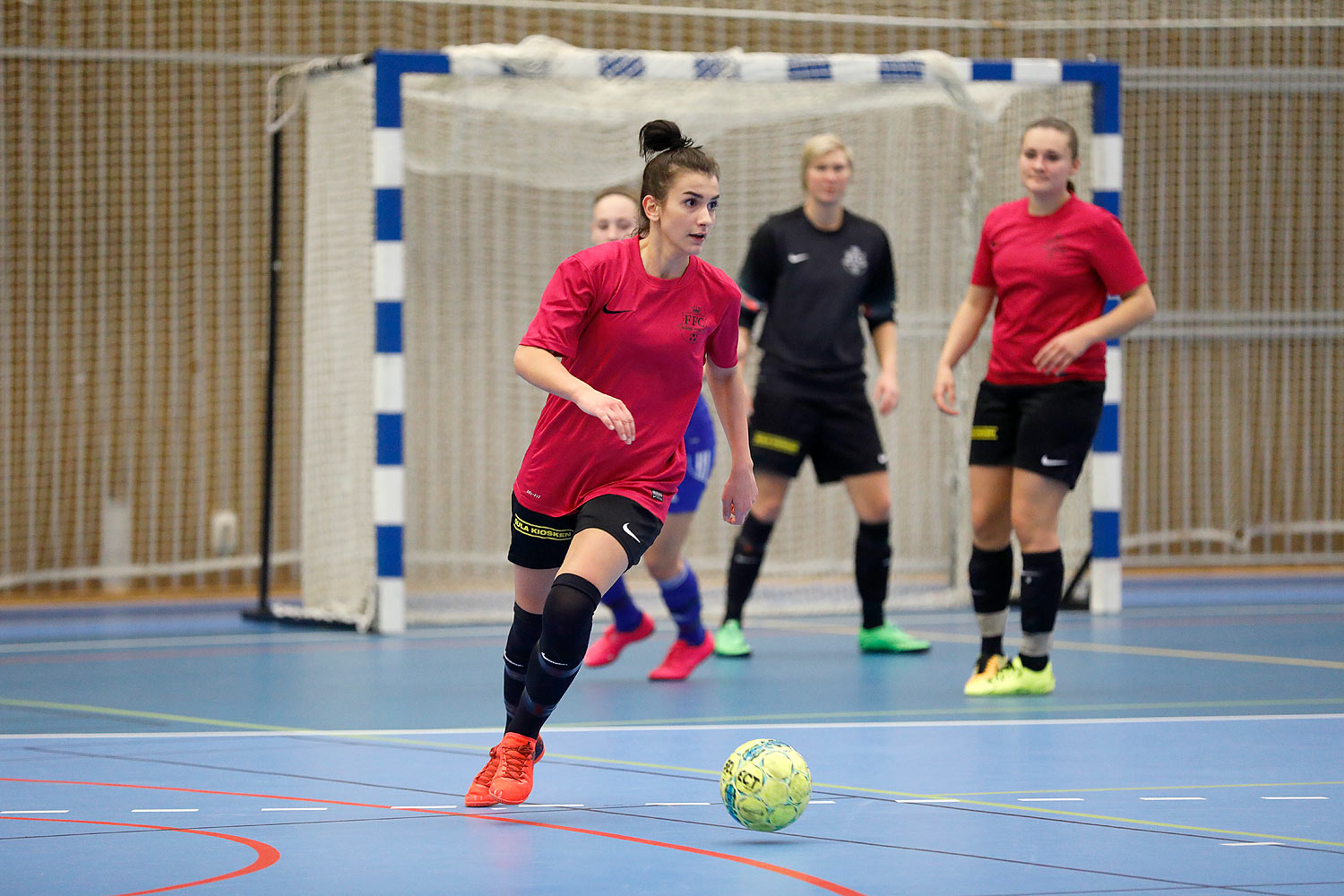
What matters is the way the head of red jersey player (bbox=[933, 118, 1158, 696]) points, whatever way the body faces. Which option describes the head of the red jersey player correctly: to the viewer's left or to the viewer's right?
to the viewer's left

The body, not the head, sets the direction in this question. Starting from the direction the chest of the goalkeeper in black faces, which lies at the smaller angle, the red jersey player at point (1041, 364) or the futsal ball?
the futsal ball

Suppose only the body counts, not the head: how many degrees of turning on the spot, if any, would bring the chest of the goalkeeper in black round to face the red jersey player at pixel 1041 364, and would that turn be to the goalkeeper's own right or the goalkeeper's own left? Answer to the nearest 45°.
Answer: approximately 45° to the goalkeeper's own left

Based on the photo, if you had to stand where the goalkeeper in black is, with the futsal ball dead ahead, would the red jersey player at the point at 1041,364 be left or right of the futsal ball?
left

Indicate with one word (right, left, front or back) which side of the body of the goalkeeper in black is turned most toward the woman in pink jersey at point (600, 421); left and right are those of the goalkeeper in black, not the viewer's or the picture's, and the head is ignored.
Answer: front

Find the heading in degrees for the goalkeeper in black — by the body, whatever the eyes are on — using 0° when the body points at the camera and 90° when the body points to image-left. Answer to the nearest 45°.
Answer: approximately 0°

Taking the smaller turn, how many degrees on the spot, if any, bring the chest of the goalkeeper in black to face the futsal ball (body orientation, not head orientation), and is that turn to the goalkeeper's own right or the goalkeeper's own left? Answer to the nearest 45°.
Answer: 0° — they already face it

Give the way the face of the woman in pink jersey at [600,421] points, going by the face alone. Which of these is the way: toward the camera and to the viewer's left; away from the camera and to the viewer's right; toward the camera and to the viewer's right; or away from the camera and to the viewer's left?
toward the camera and to the viewer's right
